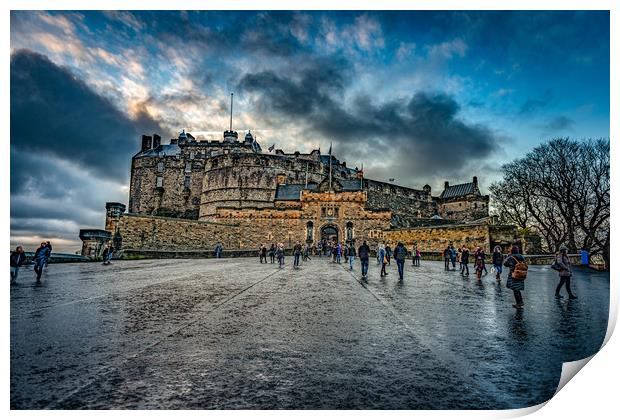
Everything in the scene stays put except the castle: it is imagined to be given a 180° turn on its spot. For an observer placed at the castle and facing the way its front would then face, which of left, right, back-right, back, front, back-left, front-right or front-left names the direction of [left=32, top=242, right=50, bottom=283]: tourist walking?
back

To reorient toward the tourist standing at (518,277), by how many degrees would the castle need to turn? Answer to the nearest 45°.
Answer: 0° — it already faces them

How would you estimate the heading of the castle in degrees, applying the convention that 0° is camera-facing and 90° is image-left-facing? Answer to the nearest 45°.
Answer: approximately 0°

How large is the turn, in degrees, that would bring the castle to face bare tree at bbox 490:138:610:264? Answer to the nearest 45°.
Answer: approximately 45° to its left
